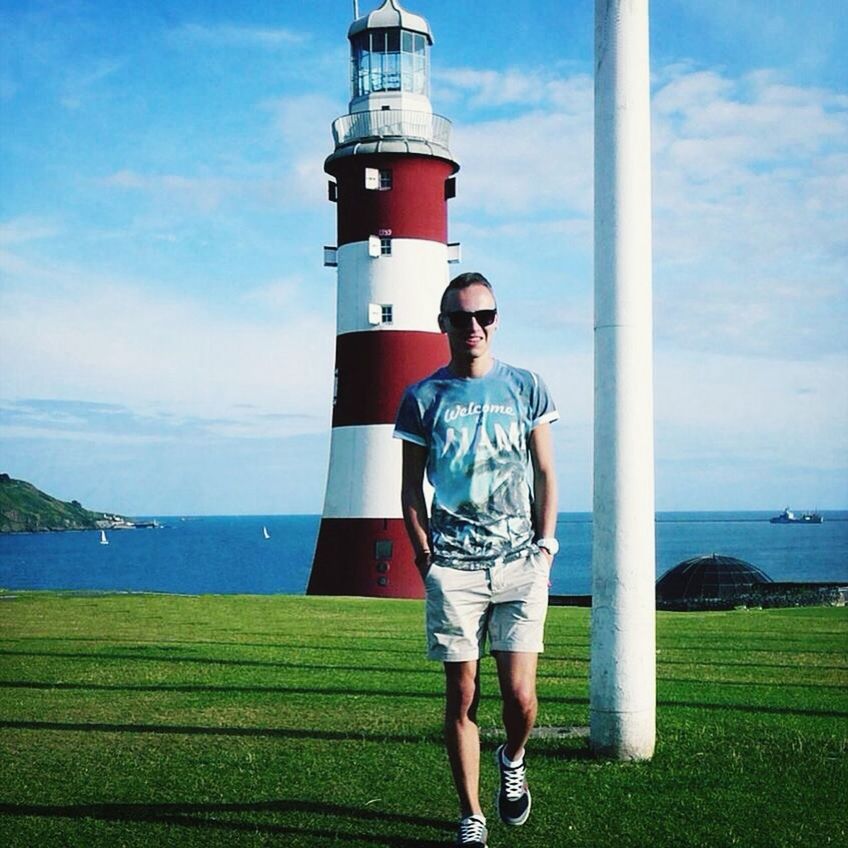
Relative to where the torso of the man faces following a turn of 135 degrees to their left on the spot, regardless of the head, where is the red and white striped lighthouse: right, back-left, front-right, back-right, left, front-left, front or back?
front-left

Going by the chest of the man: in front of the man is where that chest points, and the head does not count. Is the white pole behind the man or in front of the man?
behind

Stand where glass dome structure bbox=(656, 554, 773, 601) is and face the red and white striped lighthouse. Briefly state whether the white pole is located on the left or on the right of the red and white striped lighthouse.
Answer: left

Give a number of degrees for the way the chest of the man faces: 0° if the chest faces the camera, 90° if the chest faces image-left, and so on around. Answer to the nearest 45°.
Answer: approximately 0°
